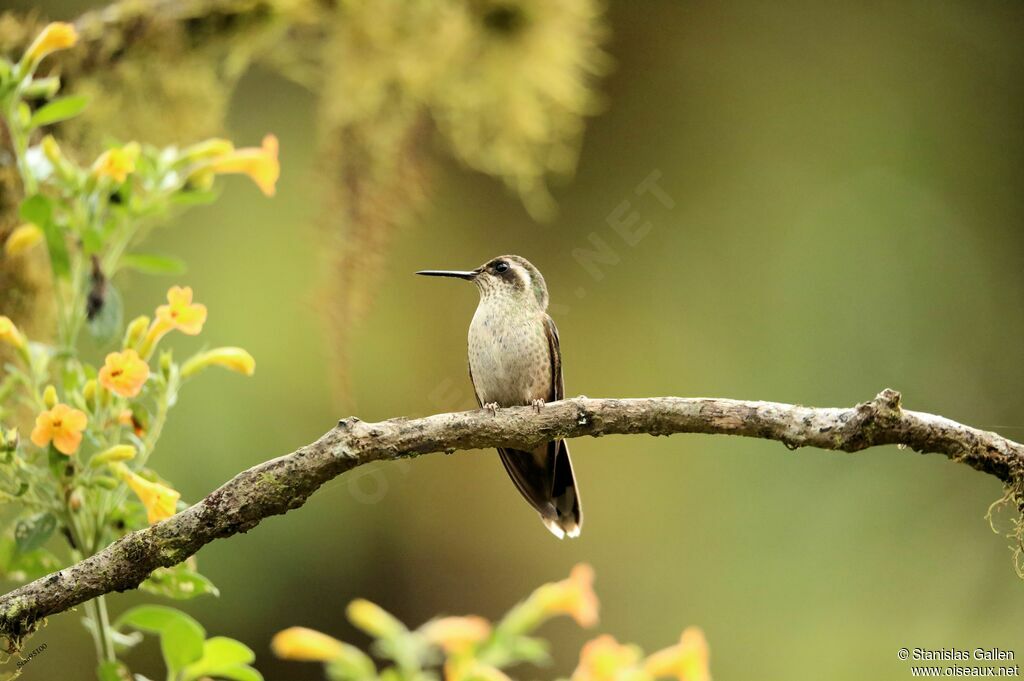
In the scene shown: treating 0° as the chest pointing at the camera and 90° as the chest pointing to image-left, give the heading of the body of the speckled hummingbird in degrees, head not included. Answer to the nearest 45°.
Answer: approximately 45°

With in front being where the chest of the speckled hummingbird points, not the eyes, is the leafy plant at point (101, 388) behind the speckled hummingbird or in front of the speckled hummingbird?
in front

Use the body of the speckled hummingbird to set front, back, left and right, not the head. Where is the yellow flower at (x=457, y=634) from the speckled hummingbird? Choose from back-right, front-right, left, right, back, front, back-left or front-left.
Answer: front-left

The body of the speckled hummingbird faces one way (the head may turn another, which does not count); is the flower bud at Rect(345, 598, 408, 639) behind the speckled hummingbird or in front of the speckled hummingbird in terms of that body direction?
in front
